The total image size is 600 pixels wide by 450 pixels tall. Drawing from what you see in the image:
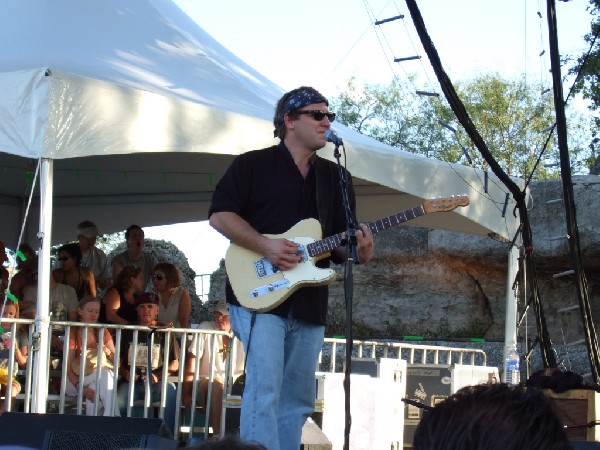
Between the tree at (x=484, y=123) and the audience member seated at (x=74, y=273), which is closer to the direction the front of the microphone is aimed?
the audience member seated

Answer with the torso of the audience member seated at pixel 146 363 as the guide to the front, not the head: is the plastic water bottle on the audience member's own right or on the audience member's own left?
on the audience member's own left

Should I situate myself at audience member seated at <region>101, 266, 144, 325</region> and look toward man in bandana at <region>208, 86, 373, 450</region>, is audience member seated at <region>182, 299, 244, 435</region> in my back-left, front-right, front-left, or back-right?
front-left

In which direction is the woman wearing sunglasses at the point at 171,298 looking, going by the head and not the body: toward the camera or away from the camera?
toward the camera

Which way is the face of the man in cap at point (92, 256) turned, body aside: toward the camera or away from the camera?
toward the camera

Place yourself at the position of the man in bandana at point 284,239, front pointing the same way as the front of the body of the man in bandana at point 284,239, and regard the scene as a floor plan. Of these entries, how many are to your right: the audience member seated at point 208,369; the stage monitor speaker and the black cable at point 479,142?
1

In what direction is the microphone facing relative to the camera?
to the viewer's left

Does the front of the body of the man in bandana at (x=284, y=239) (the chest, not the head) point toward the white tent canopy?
no

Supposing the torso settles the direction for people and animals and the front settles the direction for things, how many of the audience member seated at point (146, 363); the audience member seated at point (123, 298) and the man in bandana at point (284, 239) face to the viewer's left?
0

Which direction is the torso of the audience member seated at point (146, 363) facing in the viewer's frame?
toward the camera

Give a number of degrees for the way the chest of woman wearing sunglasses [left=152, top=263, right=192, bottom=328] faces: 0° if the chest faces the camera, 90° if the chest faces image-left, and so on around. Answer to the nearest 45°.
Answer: approximately 45°

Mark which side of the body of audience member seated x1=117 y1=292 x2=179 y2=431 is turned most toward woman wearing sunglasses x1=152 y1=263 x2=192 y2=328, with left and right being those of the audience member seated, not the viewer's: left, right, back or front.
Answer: back
